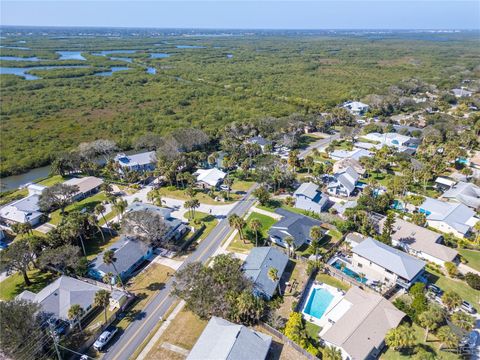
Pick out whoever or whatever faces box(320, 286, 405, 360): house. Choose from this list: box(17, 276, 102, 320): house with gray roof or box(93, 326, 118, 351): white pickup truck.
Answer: the house with gray roof

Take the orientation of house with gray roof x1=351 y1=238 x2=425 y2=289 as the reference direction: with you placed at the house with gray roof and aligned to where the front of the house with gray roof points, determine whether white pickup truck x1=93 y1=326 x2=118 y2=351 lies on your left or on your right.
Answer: on your right

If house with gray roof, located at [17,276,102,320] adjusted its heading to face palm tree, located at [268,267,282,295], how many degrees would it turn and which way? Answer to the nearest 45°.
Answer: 0° — it already faces it

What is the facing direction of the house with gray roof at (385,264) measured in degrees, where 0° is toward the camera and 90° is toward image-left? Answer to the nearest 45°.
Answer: approximately 315°

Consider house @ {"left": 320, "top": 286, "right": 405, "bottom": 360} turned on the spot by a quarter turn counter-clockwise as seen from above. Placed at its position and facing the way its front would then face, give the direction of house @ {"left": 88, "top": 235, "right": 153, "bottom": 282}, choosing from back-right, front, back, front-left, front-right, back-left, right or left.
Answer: back-left

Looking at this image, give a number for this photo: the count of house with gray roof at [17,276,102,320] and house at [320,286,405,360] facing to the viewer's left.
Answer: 0

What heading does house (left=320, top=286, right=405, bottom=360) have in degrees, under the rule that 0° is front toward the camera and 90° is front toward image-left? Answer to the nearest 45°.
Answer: approximately 315°
